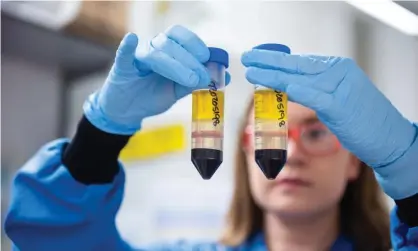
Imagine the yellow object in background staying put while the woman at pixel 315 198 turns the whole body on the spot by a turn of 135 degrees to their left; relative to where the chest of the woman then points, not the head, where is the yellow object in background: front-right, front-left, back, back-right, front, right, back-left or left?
left

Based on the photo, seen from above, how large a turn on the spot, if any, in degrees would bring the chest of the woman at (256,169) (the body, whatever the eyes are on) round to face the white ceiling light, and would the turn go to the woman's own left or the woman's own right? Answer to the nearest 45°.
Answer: approximately 135° to the woman's own left

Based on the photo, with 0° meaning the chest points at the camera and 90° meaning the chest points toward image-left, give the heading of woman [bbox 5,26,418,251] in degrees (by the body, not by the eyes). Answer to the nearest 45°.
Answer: approximately 0°

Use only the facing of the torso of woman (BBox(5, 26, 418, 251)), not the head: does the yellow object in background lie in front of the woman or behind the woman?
behind

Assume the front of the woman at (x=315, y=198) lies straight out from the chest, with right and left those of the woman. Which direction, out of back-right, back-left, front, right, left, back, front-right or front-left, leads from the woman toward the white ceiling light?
back
